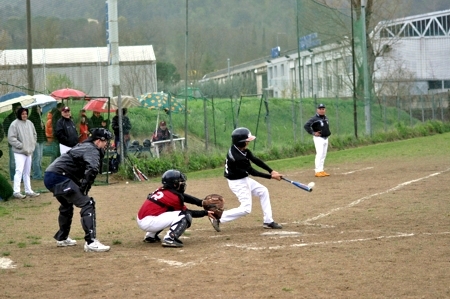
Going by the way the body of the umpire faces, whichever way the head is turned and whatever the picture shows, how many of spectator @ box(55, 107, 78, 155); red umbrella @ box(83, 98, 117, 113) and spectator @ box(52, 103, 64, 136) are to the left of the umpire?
3

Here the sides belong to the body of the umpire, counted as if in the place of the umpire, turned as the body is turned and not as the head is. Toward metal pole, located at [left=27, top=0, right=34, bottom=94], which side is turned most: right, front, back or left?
left

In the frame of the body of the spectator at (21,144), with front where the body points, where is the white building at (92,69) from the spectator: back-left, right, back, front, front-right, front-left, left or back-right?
back-left

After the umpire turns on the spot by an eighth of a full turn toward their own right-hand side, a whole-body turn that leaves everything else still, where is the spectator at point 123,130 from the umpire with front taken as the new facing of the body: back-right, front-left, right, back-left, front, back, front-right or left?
back-left

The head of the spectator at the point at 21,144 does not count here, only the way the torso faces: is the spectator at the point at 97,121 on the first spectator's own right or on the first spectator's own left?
on the first spectator's own left

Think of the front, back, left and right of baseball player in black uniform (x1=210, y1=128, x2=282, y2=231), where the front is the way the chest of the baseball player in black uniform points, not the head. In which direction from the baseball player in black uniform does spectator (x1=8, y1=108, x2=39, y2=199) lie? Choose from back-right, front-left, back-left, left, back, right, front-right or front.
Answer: back-left

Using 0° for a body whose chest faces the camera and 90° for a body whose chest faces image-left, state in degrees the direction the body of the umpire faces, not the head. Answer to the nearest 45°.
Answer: approximately 270°

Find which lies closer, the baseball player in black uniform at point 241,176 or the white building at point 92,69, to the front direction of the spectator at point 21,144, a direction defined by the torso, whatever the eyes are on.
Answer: the baseball player in black uniform

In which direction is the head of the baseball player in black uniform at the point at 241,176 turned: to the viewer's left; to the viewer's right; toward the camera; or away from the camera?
to the viewer's right

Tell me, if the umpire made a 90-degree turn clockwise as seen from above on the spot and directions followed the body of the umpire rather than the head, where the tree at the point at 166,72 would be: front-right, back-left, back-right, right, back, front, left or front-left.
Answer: back

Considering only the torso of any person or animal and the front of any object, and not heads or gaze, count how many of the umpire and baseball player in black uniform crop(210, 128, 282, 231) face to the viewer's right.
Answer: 2

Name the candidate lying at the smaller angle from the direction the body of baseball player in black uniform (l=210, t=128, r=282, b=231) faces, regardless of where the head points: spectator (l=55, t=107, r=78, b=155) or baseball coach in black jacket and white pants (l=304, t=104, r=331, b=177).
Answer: the baseball coach in black jacket and white pants

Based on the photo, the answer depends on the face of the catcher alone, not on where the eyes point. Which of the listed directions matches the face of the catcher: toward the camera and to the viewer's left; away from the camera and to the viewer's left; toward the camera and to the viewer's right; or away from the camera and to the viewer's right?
away from the camera and to the viewer's right

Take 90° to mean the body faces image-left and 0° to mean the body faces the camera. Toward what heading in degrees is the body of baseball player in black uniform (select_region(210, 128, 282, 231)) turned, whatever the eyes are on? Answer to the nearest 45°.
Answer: approximately 270°

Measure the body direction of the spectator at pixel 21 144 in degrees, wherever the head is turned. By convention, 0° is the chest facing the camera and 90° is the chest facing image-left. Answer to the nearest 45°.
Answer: approximately 315°
